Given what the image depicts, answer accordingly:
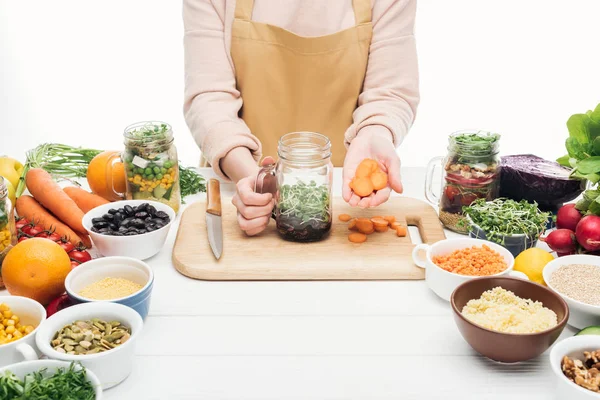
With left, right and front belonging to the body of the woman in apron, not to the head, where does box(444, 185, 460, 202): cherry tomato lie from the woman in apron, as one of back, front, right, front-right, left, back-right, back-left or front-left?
front-left

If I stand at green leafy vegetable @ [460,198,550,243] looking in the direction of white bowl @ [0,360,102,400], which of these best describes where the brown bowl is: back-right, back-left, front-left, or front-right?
front-left

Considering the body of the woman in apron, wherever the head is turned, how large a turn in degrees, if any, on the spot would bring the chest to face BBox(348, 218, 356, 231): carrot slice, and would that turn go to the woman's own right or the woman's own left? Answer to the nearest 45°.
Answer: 0° — they already face it

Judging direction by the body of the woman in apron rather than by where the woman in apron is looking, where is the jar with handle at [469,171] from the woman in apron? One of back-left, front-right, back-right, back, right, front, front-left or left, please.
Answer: front-left

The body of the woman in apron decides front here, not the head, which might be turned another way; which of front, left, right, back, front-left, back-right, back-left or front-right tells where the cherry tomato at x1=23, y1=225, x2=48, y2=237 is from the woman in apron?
front-right

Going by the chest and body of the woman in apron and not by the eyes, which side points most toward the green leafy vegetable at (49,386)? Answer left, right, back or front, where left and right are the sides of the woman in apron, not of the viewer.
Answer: front

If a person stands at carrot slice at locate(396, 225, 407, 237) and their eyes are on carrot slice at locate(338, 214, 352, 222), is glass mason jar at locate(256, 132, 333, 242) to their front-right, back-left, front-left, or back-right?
front-left

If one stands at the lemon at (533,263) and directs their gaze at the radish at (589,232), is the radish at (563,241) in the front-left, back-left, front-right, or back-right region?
front-left

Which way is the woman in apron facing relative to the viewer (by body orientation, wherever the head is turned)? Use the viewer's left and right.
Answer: facing the viewer

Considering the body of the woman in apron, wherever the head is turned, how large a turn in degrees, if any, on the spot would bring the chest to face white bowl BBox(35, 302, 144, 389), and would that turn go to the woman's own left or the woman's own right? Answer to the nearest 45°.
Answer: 0° — they already face it

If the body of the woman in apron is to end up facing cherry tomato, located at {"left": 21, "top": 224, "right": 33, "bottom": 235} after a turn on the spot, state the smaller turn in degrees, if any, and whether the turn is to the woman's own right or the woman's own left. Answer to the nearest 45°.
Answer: approximately 45° to the woman's own right

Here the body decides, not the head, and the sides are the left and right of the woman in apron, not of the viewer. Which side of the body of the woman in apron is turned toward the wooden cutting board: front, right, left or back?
front

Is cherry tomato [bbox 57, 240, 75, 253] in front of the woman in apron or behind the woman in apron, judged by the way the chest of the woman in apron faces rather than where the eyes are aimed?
in front

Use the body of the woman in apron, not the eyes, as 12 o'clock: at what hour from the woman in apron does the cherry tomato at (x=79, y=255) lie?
The cherry tomato is roughly at 1 o'clock from the woman in apron.
